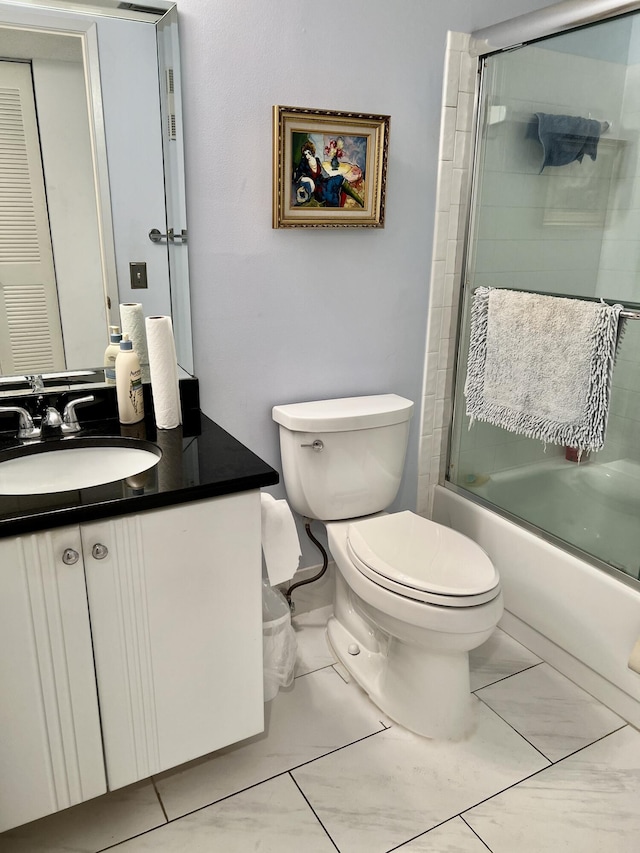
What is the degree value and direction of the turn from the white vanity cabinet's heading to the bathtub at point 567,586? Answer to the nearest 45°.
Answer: approximately 45° to its left

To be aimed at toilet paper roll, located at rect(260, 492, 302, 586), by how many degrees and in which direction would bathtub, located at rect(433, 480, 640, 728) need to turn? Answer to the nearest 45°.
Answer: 0° — it already faces it

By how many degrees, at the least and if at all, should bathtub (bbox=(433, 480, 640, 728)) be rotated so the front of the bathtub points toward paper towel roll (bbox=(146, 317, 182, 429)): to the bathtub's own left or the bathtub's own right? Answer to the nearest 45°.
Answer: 0° — it already faces it

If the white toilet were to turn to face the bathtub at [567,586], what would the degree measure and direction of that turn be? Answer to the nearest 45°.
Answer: approximately 45° to its left

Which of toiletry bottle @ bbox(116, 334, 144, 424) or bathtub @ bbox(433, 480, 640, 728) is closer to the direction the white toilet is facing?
the bathtub

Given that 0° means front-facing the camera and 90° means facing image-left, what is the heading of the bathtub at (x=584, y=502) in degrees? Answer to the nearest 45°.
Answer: approximately 45°

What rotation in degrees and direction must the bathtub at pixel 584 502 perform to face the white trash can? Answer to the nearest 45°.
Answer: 0° — it already faces it

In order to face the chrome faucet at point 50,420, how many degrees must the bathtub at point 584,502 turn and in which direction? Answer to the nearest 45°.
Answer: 0° — it already faces it

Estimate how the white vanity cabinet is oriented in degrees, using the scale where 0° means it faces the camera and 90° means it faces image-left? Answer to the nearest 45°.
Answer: approximately 315°
